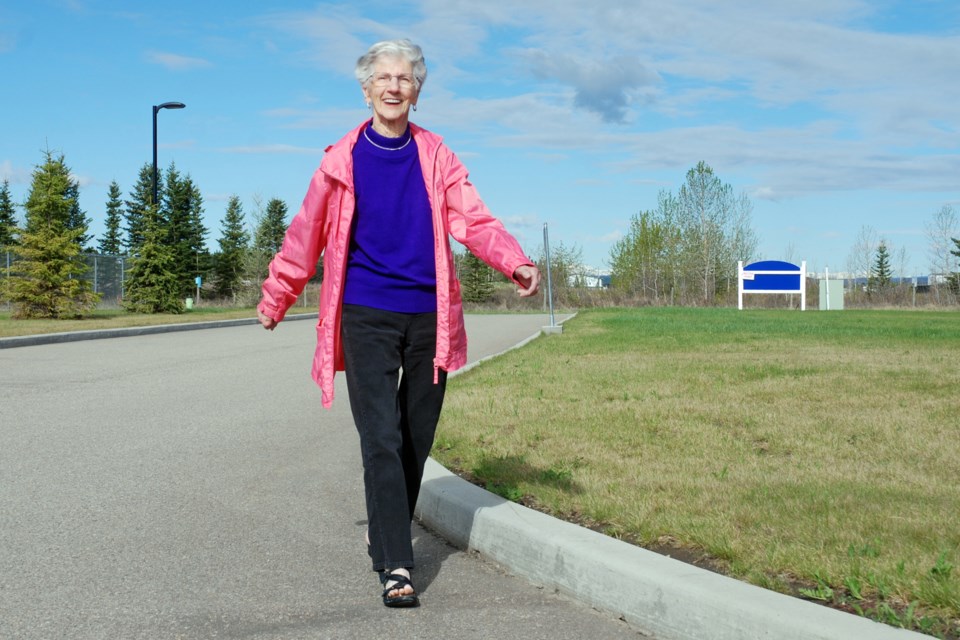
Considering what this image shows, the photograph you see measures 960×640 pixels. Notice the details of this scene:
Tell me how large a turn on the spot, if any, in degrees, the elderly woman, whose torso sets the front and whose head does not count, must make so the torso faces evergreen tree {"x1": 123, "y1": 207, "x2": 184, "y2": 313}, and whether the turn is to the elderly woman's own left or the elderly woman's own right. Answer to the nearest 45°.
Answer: approximately 180°

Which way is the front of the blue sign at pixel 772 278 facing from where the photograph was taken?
facing the viewer

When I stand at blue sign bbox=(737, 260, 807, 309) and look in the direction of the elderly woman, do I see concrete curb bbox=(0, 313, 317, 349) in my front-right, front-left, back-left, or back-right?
front-right

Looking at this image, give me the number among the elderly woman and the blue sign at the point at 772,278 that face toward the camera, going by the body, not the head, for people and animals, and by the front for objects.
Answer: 2

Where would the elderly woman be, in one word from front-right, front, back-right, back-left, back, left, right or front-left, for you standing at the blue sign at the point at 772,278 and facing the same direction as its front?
front

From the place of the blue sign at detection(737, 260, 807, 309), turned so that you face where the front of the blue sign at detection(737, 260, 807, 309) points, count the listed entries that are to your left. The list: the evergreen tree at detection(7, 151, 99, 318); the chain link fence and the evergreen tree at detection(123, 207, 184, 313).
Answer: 0

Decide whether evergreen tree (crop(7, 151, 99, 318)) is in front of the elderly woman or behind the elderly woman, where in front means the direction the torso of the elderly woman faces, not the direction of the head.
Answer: behind

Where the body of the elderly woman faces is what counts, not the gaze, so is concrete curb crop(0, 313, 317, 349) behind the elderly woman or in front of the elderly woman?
behind

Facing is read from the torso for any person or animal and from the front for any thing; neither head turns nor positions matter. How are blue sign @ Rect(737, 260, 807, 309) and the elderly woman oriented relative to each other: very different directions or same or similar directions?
same or similar directions

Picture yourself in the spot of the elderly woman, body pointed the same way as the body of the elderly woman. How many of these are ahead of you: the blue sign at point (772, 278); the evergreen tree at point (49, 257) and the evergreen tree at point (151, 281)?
0

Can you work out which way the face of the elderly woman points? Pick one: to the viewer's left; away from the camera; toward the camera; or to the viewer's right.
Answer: toward the camera

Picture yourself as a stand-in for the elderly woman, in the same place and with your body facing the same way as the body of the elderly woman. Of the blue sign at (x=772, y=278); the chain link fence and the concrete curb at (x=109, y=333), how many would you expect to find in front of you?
0

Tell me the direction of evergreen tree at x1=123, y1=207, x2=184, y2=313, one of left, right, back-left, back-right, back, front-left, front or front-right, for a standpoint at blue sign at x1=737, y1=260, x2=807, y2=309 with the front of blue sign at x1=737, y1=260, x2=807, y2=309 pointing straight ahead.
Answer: front-right

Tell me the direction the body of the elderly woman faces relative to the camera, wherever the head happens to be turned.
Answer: toward the camera
